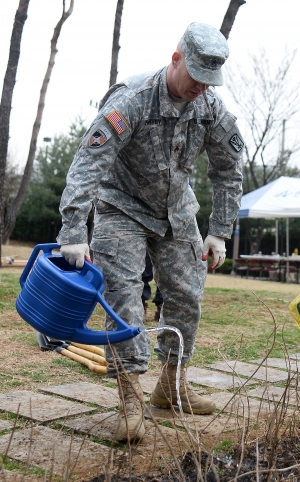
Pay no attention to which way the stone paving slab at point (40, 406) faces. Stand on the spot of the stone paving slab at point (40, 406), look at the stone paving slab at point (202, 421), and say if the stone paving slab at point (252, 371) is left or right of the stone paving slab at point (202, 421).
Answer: left

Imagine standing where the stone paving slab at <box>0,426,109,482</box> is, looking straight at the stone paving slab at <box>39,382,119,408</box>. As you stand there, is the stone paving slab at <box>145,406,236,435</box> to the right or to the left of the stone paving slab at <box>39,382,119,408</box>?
right

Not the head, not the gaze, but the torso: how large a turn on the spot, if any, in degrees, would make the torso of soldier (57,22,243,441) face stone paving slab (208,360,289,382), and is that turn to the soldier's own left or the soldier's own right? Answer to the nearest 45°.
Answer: approximately 90° to the soldier's own left
